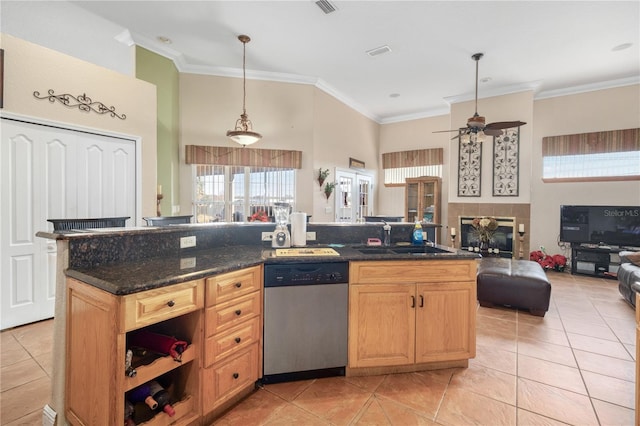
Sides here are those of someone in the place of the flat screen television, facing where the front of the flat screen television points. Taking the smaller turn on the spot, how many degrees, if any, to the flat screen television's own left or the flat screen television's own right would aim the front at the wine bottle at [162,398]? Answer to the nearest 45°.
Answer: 0° — it already faces it

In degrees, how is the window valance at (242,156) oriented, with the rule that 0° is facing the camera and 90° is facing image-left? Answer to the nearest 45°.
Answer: approximately 0°

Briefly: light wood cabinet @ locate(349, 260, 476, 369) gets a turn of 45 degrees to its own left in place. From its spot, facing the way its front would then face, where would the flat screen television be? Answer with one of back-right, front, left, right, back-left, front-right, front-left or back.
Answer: left

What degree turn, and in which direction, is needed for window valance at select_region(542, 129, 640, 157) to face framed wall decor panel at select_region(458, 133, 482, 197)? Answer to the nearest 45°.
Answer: approximately 45° to its right

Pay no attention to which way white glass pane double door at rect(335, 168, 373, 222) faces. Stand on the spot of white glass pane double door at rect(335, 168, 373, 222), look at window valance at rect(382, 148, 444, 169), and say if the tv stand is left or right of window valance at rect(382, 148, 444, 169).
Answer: right

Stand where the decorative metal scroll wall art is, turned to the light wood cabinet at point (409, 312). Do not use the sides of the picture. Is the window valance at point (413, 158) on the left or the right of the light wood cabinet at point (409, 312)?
left

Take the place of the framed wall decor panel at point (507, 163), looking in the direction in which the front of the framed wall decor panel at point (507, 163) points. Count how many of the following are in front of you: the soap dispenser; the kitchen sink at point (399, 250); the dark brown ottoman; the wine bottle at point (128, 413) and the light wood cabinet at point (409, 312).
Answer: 5

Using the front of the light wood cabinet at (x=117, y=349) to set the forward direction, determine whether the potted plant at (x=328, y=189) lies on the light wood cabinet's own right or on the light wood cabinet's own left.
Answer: on the light wood cabinet's own left
